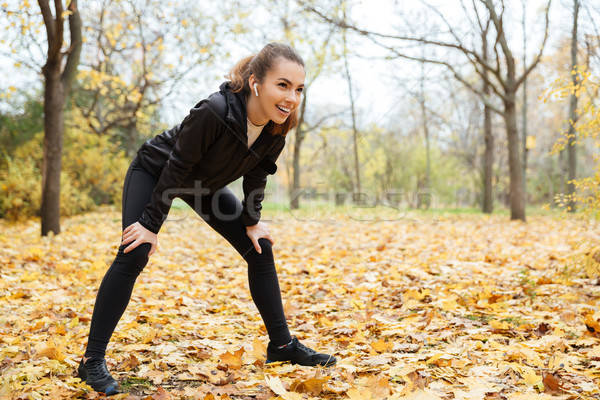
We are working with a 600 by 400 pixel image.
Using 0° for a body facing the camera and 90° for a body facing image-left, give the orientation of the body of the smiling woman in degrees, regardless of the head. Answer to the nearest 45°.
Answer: approximately 315°

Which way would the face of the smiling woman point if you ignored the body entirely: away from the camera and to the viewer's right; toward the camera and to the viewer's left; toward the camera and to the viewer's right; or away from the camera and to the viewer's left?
toward the camera and to the viewer's right

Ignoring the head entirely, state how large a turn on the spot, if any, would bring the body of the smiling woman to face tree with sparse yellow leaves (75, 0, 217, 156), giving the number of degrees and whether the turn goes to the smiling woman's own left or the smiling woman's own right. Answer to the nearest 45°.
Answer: approximately 135° to the smiling woman's own left

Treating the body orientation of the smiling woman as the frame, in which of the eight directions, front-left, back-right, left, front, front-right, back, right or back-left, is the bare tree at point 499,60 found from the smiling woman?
left
